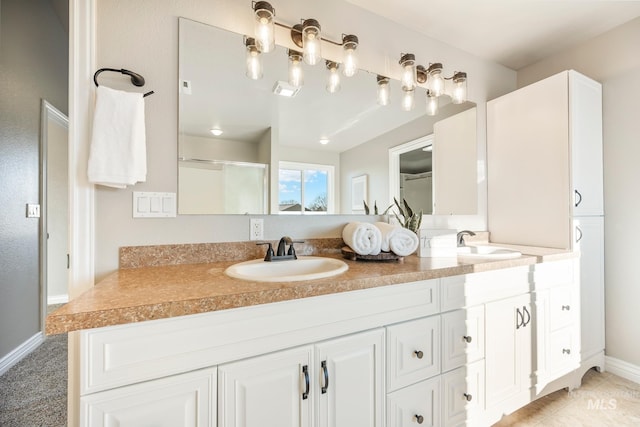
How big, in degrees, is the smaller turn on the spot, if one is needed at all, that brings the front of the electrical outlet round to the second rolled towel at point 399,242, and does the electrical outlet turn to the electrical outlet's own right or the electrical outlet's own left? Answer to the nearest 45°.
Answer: approximately 90° to the electrical outlet's own left

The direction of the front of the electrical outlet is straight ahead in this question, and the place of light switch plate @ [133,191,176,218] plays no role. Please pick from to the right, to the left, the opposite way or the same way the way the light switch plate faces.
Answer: the same way

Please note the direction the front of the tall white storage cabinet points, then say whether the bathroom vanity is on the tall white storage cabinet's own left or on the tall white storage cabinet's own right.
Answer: on the tall white storage cabinet's own right

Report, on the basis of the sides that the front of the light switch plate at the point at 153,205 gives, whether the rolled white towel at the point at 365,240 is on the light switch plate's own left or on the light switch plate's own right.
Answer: on the light switch plate's own left

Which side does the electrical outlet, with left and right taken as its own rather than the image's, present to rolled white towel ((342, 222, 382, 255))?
left

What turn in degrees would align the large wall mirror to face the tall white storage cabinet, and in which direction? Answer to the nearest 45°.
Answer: approximately 45° to its left

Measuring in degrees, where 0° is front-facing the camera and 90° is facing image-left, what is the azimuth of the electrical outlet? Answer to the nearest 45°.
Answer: approximately 0°

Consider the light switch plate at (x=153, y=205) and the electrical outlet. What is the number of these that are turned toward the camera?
2

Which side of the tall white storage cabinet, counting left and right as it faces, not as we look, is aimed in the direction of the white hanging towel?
right

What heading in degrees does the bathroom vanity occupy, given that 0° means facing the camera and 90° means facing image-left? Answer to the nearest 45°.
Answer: approximately 315°

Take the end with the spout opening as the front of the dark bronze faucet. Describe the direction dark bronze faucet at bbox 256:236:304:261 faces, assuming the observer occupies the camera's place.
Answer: facing the viewer and to the right of the viewer

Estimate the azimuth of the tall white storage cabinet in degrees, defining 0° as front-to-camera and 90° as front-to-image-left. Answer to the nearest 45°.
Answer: approximately 315°

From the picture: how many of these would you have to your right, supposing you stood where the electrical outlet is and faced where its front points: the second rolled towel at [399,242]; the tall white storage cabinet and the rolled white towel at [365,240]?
0

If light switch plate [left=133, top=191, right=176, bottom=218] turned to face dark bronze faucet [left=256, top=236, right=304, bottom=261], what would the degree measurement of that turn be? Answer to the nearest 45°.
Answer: approximately 90° to its left
